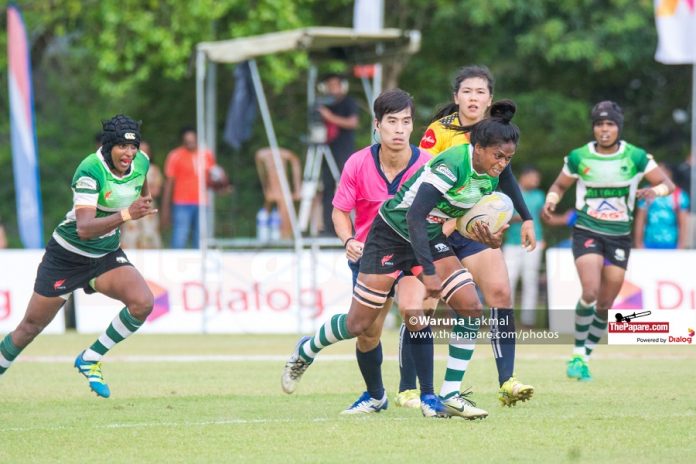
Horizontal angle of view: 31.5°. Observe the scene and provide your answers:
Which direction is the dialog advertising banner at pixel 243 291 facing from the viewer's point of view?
toward the camera

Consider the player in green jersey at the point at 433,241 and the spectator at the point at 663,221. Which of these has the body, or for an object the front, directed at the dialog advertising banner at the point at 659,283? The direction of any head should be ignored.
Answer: the spectator

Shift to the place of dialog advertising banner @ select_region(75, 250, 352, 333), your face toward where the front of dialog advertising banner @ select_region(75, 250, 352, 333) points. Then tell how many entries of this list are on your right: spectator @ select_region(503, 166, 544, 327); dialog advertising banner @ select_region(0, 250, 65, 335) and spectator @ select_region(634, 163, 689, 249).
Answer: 1

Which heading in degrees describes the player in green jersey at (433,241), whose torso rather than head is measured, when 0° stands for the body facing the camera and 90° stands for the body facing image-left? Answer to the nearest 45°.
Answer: approximately 315°

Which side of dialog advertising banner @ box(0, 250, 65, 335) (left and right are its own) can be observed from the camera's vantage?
front

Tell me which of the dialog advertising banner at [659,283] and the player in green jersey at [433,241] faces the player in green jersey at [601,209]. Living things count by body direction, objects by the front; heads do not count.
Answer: the dialog advertising banner

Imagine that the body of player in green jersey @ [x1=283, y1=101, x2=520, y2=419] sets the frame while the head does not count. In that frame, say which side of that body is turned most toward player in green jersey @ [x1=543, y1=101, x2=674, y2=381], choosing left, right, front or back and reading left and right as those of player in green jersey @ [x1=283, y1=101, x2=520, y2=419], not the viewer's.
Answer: left

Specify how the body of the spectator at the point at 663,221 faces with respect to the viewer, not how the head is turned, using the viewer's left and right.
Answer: facing the viewer

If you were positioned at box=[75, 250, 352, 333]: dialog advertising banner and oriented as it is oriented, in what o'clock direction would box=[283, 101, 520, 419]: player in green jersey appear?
The player in green jersey is roughly at 12 o'clock from the dialog advertising banner.

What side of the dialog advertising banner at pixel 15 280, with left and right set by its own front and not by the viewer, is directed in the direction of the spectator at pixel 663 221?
left
